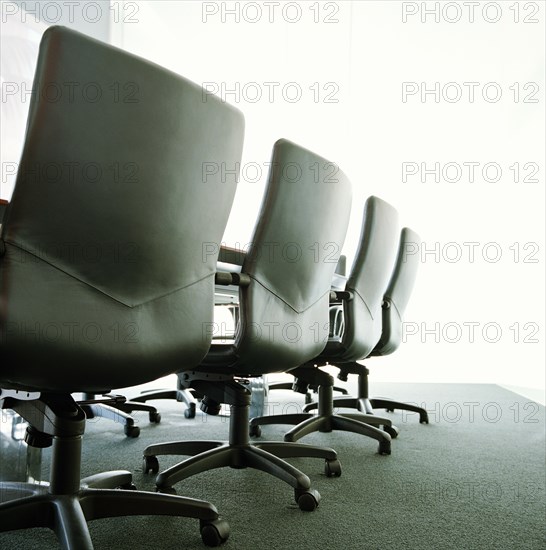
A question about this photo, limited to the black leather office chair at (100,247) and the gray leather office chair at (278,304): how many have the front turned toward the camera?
0

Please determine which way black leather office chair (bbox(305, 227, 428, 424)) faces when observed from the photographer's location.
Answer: facing to the left of the viewer

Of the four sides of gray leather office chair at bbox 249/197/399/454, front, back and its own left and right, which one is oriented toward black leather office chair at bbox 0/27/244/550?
left

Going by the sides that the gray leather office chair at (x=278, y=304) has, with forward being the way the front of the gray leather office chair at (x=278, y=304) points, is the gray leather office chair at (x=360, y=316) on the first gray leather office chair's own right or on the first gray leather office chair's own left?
on the first gray leather office chair's own right

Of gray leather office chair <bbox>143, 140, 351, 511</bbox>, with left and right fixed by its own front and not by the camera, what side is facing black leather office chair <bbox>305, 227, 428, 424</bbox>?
right

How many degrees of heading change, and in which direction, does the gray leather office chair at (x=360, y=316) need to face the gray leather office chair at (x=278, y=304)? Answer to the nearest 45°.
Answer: approximately 135° to its left

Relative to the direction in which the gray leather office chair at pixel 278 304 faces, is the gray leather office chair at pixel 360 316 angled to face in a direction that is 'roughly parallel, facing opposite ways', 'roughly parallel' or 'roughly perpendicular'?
roughly parallel

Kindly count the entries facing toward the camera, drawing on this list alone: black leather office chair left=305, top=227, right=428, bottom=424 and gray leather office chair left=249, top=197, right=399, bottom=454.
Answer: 0

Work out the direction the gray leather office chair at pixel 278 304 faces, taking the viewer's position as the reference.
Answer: facing away from the viewer and to the left of the viewer

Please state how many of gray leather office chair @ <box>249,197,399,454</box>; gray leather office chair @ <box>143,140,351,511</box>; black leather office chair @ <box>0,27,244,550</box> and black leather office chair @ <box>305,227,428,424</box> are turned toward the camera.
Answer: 0

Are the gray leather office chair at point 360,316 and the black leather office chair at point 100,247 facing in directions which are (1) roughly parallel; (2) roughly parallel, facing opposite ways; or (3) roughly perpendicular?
roughly parallel

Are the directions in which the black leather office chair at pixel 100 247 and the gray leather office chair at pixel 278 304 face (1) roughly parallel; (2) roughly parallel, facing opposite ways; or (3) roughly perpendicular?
roughly parallel

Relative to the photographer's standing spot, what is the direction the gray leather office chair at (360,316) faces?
facing away from the viewer and to the left of the viewer

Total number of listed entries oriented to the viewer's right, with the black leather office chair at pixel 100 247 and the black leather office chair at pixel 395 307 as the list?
0

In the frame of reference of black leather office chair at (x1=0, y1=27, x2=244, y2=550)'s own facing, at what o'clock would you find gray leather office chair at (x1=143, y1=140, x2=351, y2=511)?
gray leather office chair at (x1=143, y1=140, x2=351, y2=511) is roughly at 3 o'clock from black leather office chair at (x1=0, y1=27, x2=244, y2=550).

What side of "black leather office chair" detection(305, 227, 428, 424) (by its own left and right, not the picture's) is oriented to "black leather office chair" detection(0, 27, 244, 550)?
left

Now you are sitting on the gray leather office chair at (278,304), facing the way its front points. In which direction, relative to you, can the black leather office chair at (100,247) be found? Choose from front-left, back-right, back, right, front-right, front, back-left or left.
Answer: left

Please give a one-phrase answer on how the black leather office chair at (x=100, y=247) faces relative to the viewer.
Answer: facing away from the viewer and to the left of the viewer
